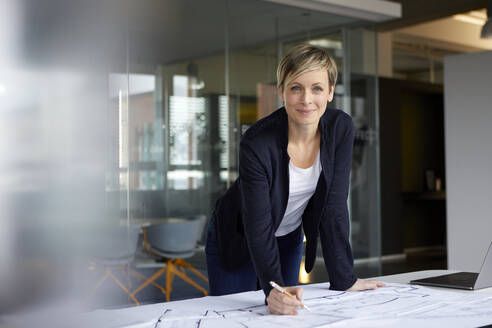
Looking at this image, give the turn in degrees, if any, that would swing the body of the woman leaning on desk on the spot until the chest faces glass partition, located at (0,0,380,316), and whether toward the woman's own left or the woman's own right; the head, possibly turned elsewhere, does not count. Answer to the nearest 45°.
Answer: approximately 180°

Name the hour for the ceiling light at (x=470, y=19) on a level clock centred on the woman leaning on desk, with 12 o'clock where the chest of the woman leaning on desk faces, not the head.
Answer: The ceiling light is roughly at 8 o'clock from the woman leaning on desk.

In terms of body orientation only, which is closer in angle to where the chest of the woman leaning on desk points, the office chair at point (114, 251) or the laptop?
the laptop

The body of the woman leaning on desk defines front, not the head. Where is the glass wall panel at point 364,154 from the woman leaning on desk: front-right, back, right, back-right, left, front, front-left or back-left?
back-left

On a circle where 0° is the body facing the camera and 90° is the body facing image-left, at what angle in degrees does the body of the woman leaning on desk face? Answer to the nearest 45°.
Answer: approximately 315°

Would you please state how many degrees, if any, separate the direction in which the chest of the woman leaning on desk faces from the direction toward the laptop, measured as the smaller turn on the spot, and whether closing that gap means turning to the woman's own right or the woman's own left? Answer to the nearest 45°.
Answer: approximately 45° to the woman's own left
